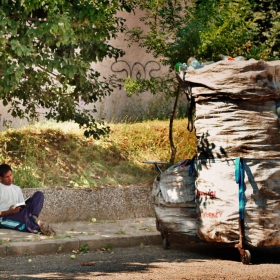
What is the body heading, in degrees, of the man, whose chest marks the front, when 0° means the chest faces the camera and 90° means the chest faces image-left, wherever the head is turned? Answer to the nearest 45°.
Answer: approximately 315°

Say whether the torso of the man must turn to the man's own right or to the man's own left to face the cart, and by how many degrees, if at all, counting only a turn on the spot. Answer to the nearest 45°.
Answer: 0° — they already face it

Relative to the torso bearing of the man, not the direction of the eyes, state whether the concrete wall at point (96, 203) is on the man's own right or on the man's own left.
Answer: on the man's own left

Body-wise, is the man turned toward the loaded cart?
yes
